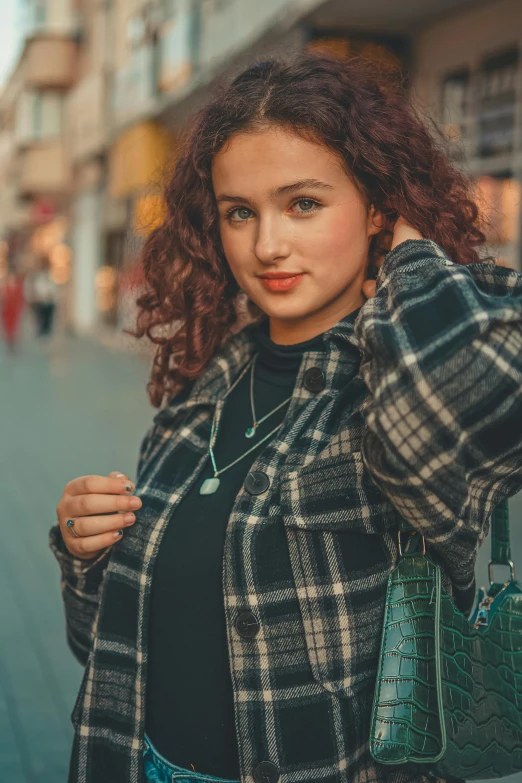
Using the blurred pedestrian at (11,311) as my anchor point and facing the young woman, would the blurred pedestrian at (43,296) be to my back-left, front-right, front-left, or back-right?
back-left

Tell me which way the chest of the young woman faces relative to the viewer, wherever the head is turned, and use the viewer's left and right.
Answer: facing the viewer and to the left of the viewer

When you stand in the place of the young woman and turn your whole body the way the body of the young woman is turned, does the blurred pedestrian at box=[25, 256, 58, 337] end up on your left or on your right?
on your right

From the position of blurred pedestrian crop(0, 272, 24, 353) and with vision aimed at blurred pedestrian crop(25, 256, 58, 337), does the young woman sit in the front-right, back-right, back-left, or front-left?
back-right

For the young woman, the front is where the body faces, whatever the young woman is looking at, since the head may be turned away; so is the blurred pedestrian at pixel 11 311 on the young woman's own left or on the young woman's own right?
on the young woman's own right
